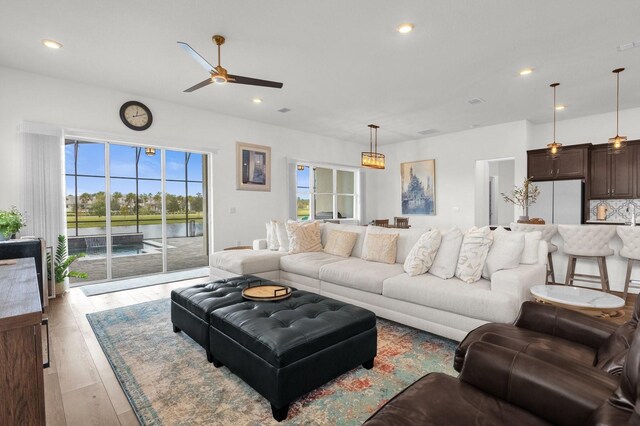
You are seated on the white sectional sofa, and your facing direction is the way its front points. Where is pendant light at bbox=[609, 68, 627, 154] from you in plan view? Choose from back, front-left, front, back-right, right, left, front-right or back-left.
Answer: back

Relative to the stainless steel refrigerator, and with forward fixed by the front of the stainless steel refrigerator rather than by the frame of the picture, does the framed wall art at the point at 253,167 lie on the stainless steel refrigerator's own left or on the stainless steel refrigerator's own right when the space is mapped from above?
on the stainless steel refrigerator's own right

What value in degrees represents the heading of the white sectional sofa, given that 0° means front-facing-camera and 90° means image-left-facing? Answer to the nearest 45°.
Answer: approximately 45°

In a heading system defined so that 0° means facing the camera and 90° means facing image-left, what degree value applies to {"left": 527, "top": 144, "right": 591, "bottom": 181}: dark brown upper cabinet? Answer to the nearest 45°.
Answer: approximately 0°

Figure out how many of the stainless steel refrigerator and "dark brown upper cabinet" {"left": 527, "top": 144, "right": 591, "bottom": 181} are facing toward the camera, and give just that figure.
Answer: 2

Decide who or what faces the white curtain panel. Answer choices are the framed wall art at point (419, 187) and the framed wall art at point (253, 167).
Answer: the framed wall art at point (419, 187)

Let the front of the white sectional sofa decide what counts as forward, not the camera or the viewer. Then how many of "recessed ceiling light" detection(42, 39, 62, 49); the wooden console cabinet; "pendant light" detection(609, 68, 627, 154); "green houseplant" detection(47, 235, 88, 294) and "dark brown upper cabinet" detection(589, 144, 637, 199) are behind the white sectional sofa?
2

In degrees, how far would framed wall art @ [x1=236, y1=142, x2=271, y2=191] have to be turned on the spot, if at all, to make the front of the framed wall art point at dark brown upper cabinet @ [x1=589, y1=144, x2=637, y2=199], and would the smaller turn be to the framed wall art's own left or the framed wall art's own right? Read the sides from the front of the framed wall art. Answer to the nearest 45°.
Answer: approximately 45° to the framed wall art's own left

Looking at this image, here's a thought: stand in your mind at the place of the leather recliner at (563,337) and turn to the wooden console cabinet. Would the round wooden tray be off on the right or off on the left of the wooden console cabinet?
right

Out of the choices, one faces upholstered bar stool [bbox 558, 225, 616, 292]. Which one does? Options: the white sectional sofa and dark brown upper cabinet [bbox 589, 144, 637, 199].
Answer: the dark brown upper cabinet
